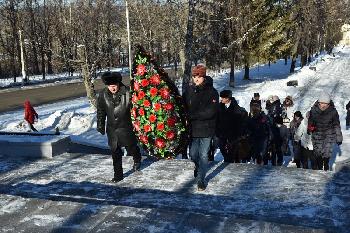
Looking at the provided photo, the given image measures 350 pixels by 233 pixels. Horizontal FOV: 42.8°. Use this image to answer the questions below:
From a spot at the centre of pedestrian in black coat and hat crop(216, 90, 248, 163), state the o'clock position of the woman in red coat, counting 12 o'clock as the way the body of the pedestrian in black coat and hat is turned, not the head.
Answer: The woman in red coat is roughly at 3 o'clock from the pedestrian in black coat and hat.

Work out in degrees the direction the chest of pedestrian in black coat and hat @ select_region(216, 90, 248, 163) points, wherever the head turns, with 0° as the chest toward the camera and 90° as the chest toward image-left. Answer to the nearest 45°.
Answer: approximately 45°

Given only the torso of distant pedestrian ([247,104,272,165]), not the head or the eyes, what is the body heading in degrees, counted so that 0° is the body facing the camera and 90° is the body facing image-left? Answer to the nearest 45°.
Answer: approximately 45°

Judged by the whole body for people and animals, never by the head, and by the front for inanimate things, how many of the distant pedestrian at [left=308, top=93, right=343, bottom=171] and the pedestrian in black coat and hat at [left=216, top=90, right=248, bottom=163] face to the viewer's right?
0

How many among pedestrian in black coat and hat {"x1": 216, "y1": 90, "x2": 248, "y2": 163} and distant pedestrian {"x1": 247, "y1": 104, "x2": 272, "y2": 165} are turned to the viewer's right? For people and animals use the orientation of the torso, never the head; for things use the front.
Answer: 0

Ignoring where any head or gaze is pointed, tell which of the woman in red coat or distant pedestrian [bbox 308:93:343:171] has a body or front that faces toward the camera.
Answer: the distant pedestrian

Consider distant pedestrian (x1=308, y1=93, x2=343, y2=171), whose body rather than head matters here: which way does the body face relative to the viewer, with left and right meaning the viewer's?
facing the viewer

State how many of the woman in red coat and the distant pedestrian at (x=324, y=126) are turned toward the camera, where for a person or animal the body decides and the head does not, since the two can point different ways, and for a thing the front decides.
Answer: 1

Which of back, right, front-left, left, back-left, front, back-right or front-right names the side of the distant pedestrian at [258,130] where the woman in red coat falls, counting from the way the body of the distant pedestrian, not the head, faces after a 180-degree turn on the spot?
left

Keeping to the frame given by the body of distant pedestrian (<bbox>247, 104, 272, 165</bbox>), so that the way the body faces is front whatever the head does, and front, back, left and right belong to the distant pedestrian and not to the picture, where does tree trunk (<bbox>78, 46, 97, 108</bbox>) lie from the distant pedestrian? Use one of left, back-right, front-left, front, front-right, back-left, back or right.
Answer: right

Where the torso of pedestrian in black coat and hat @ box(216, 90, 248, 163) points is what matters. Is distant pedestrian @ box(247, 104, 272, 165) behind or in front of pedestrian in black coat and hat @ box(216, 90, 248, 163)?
behind
